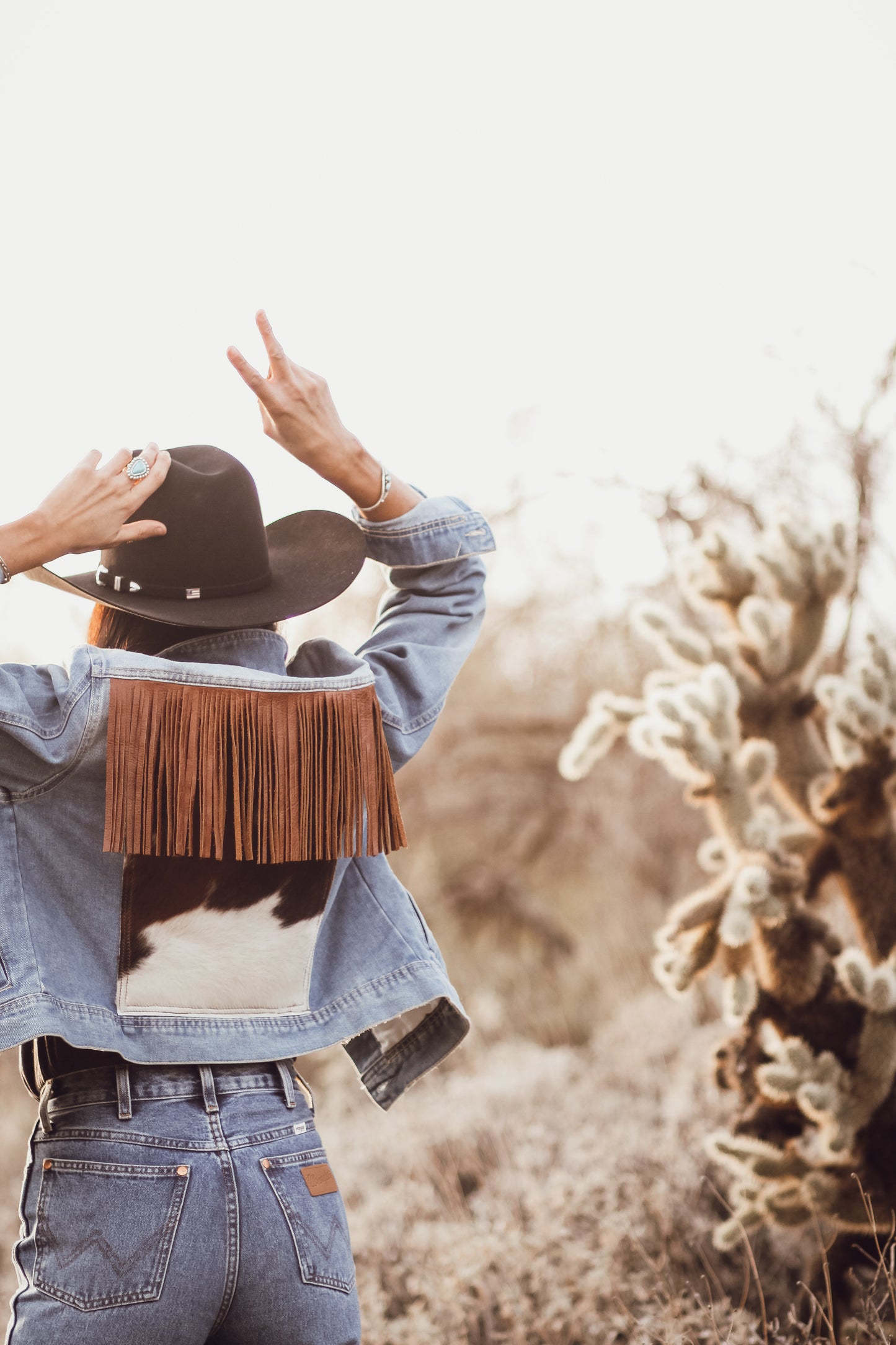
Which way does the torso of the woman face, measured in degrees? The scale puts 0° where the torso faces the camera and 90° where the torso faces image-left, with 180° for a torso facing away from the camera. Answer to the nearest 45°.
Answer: approximately 180°

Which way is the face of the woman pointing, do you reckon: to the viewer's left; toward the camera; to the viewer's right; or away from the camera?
away from the camera

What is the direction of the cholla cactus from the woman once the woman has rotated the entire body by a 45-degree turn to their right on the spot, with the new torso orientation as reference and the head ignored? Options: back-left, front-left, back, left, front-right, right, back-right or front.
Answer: front
